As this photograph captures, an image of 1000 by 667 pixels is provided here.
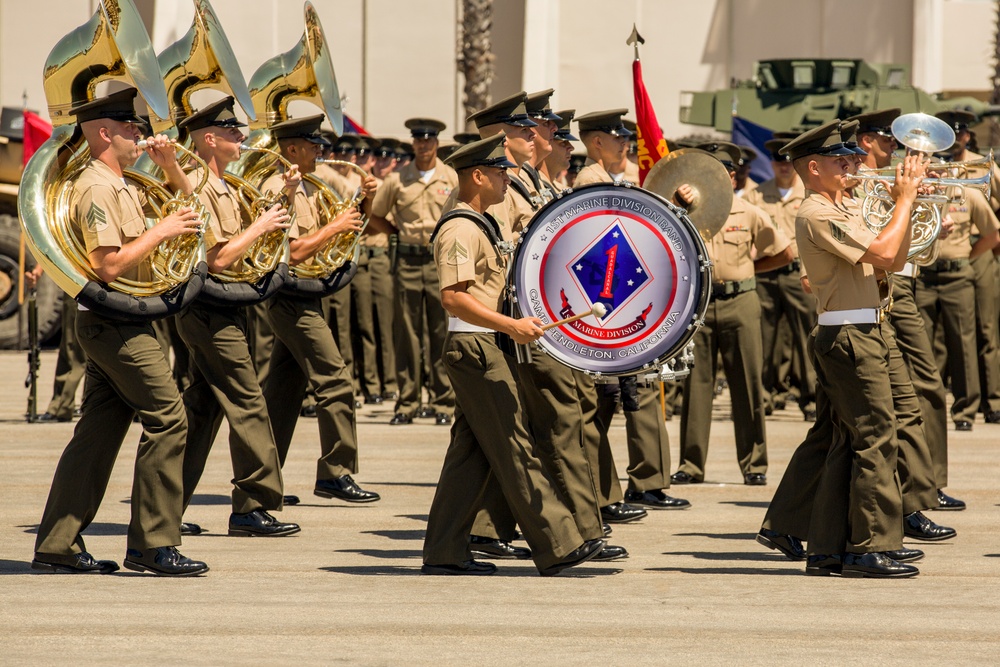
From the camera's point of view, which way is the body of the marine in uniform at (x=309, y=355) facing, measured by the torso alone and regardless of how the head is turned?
to the viewer's right

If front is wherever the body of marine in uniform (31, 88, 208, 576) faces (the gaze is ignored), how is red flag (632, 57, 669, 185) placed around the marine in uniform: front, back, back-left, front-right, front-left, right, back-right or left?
front-left

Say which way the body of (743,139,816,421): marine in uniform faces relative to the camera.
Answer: toward the camera

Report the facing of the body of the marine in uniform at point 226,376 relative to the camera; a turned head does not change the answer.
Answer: to the viewer's right

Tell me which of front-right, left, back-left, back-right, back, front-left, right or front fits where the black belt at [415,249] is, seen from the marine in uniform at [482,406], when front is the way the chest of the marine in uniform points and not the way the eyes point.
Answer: left

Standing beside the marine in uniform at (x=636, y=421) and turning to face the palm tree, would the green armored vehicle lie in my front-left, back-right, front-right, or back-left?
front-right

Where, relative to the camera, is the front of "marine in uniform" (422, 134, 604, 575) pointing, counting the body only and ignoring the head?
to the viewer's right

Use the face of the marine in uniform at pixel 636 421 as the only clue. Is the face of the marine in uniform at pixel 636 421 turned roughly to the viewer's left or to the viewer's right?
to the viewer's right

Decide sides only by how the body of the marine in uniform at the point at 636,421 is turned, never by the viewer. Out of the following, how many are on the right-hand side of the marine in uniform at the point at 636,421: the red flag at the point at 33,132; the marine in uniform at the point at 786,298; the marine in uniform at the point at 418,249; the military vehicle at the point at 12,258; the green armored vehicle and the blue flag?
0

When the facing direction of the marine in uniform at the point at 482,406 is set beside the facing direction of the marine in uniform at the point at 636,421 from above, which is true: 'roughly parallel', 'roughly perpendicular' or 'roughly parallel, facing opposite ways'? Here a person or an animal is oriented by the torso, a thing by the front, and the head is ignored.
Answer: roughly parallel

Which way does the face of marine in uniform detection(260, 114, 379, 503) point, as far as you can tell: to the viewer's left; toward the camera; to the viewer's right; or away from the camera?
to the viewer's right

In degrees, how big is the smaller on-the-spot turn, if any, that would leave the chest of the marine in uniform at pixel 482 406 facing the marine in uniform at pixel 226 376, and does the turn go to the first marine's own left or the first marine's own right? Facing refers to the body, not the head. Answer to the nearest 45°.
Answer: approximately 135° to the first marine's own left

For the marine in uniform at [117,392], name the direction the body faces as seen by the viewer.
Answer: to the viewer's right

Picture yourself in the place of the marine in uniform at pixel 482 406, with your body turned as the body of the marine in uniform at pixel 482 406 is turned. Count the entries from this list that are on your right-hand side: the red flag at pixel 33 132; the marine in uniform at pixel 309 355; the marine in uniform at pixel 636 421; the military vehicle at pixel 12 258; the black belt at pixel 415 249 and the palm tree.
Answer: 0

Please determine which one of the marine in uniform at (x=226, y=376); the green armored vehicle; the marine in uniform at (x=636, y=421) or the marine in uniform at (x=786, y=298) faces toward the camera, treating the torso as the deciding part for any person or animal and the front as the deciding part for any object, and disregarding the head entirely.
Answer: the marine in uniform at (x=786, y=298)

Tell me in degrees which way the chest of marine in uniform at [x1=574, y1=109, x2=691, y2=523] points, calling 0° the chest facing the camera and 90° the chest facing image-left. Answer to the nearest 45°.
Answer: approximately 270°
